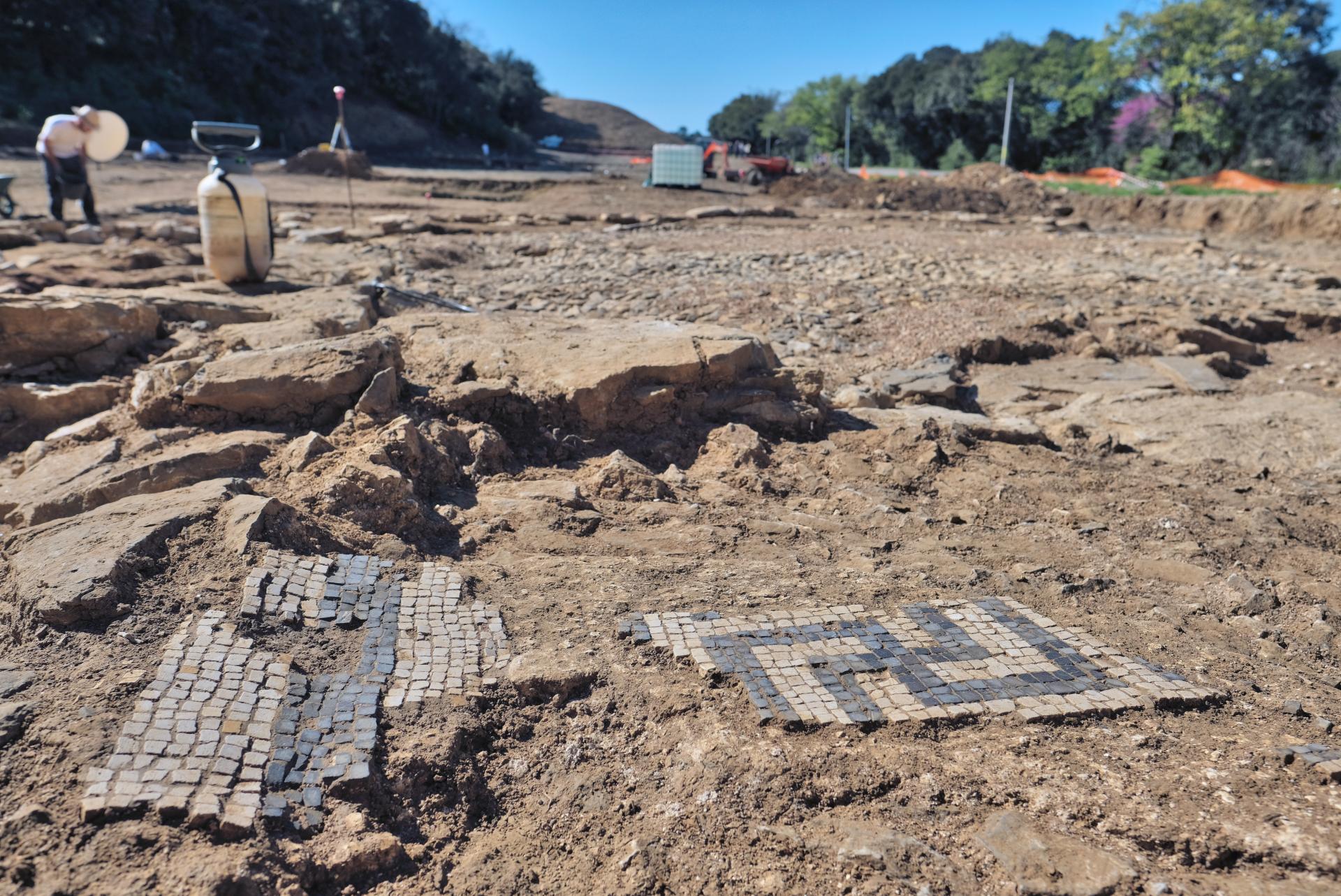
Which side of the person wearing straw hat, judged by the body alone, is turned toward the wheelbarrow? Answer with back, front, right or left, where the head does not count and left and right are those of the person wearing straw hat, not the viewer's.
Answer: back

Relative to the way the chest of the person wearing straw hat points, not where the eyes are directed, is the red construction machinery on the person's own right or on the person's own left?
on the person's own left

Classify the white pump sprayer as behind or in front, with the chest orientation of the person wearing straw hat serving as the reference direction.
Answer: in front

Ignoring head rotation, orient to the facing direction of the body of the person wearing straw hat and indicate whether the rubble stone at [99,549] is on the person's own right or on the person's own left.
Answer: on the person's own right

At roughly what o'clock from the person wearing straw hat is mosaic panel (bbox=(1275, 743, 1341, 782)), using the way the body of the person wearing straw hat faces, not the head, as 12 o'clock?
The mosaic panel is roughly at 1 o'clock from the person wearing straw hat.

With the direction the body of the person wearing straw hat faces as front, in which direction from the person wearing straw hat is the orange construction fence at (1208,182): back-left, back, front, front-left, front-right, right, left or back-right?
front-left

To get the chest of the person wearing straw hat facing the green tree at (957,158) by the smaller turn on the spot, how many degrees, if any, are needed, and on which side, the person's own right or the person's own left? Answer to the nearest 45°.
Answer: approximately 90° to the person's own left

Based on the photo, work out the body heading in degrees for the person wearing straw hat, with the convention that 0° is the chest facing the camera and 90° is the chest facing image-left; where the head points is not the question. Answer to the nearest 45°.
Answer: approximately 315°

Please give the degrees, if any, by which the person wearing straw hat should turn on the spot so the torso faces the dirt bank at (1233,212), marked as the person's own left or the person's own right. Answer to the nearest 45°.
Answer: approximately 45° to the person's own left

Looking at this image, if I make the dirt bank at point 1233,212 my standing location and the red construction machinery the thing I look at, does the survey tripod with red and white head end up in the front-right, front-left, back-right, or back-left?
front-left
